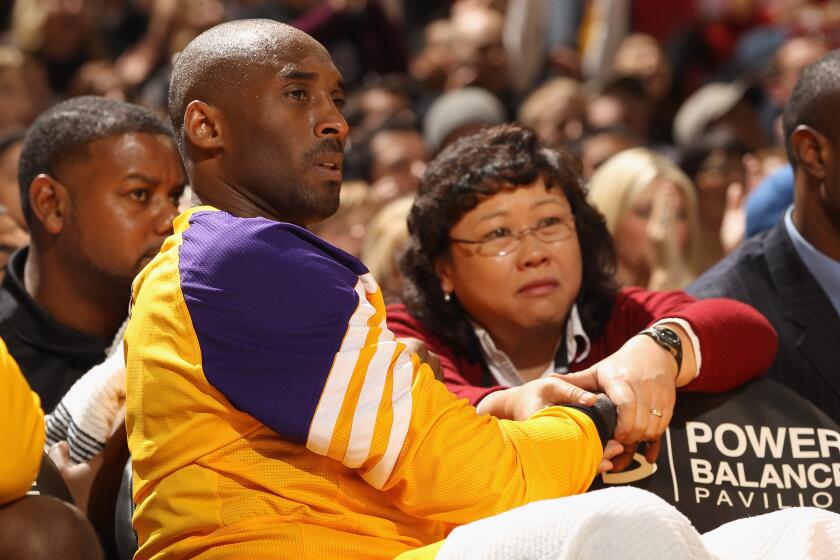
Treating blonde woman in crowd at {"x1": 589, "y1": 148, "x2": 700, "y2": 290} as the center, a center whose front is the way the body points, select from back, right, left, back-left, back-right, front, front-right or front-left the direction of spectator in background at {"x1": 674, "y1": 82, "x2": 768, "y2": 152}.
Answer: back-left

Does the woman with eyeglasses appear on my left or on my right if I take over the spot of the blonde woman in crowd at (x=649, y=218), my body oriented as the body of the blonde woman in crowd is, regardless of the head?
on my right

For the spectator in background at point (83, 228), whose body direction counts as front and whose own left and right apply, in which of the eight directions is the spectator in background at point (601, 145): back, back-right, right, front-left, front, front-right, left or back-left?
left

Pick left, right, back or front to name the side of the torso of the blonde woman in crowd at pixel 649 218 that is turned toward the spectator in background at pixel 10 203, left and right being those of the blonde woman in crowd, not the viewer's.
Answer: right

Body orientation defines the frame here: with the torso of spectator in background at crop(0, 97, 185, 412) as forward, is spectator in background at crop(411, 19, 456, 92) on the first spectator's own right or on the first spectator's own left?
on the first spectator's own left

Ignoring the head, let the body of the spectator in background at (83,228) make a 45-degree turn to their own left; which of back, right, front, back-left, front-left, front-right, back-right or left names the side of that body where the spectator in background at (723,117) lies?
front-left

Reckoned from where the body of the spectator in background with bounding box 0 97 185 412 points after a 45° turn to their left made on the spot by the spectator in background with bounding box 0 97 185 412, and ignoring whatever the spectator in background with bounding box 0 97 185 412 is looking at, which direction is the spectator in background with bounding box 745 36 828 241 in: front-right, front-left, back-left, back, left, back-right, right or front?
front-left

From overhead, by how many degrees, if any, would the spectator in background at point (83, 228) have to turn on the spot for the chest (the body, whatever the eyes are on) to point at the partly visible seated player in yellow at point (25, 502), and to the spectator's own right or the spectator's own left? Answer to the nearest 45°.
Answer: approximately 45° to the spectator's own right

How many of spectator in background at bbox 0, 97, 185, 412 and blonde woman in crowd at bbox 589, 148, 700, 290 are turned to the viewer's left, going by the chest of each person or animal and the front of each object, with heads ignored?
0

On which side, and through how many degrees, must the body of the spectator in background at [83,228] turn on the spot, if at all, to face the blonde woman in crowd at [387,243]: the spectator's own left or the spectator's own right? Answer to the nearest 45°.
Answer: approximately 90° to the spectator's own left

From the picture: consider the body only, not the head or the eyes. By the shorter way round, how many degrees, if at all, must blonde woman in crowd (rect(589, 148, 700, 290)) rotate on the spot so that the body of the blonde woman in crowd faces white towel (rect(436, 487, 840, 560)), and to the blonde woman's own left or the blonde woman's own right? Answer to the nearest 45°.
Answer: approximately 45° to the blonde woman's own right

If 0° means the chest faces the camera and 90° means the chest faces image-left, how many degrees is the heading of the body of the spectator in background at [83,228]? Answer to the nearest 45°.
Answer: approximately 315°

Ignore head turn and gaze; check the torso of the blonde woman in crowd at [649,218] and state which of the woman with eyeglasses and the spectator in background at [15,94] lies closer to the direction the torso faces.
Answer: the woman with eyeglasses
